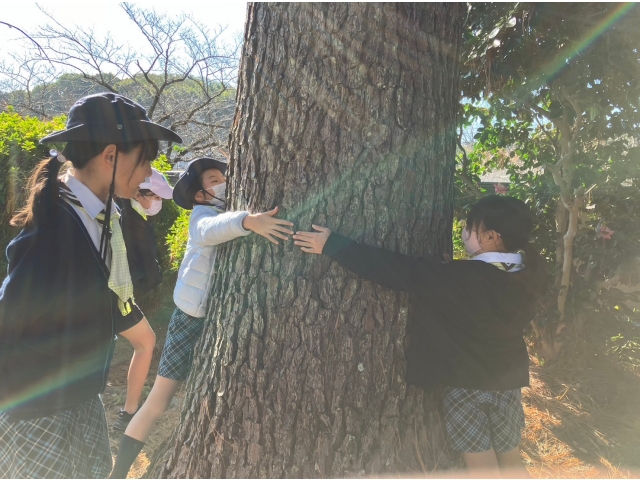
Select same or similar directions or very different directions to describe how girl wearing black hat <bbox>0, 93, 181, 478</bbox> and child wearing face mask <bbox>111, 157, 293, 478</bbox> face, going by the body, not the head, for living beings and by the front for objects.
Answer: same or similar directions

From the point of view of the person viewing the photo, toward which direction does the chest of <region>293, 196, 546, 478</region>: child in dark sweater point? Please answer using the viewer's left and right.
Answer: facing away from the viewer and to the left of the viewer

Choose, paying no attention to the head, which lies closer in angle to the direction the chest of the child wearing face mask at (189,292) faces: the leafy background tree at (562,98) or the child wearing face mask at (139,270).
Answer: the leafy background tree

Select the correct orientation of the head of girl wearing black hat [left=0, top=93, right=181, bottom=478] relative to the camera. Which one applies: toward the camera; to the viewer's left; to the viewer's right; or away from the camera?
to the viewer's right

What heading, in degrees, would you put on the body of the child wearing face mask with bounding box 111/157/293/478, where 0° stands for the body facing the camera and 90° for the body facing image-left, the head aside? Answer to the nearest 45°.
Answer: approximately 270°

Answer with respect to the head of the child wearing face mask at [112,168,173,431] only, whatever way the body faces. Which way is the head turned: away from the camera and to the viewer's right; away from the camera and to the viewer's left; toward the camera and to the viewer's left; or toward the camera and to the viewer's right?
toward the camera and to the viewer's right

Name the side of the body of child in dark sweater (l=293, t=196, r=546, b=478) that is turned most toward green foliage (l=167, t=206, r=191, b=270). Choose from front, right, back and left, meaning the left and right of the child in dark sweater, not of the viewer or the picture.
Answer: front

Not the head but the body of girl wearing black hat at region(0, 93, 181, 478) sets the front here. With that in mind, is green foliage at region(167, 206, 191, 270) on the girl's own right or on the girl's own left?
on the girl's own left

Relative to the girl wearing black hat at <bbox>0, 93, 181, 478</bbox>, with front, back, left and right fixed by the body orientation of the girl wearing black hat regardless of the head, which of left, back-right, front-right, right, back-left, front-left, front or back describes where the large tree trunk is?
front

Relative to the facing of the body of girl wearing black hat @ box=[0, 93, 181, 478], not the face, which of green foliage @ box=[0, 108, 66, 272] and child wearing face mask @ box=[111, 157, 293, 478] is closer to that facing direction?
the child wearing face mask

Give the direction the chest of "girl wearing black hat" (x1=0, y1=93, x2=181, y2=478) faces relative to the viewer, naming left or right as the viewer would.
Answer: facing to the right of the viewer

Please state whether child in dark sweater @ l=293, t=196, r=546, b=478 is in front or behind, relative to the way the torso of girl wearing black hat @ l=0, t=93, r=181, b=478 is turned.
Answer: in front

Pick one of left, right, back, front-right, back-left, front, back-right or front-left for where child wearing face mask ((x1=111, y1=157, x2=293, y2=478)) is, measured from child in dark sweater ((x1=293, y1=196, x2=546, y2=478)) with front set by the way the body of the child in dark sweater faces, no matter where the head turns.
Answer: front-left
